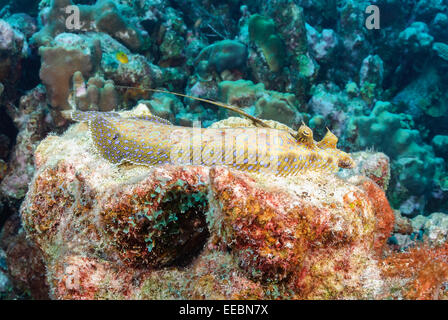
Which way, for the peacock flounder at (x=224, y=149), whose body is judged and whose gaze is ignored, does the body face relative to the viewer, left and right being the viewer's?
facing to the right of the viewer
